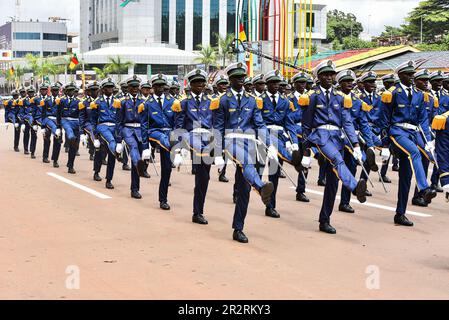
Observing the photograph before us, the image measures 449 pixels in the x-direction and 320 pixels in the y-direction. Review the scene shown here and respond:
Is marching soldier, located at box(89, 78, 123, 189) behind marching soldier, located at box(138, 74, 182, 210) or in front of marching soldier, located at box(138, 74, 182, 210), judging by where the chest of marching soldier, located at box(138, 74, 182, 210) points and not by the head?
behind

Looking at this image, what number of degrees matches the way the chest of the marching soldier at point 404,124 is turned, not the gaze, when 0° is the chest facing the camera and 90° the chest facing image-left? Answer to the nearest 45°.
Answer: approximately 315°

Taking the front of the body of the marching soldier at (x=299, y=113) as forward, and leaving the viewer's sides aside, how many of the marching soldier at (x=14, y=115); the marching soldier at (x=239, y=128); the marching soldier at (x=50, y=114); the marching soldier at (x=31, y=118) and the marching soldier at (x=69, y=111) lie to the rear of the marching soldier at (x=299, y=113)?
4

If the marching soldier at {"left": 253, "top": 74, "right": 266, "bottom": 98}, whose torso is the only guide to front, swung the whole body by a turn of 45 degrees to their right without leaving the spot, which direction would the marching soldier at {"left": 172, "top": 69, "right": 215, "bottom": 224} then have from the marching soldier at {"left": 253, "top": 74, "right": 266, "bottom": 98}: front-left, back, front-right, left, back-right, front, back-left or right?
front-right

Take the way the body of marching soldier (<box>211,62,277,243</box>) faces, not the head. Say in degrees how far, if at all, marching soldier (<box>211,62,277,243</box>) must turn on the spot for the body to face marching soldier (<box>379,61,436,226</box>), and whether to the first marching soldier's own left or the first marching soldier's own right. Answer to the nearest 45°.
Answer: approximately 90° to the first marching soldier's own left

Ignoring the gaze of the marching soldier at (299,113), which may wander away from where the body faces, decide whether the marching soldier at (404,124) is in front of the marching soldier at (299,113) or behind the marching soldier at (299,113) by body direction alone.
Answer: in front

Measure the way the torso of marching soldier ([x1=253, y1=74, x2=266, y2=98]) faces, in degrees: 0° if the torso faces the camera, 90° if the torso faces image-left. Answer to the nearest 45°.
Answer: approximately 315°
